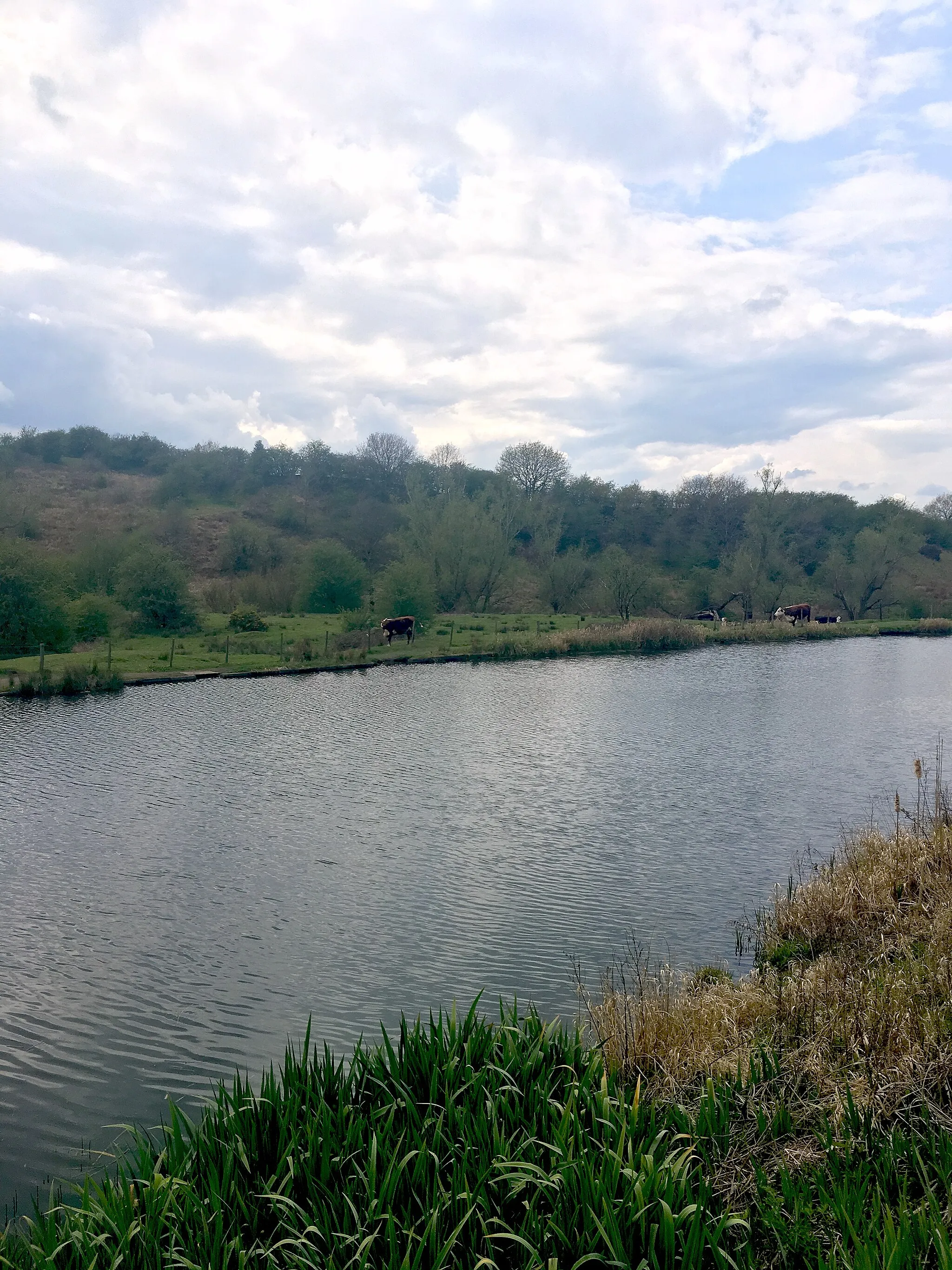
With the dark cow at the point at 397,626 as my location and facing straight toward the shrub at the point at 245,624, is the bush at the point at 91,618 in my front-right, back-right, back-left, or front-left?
front-left

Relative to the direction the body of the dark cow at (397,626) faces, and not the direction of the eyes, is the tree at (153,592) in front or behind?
in front

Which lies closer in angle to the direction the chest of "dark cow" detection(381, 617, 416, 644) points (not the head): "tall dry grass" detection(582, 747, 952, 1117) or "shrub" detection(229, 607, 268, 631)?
the shrub

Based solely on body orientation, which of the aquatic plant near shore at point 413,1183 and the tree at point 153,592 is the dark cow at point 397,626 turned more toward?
the tree

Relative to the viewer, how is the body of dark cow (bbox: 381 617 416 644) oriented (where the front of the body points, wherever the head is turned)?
to the viewer's left

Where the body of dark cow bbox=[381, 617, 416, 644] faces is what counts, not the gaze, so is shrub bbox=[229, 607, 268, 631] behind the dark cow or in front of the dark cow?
in front
